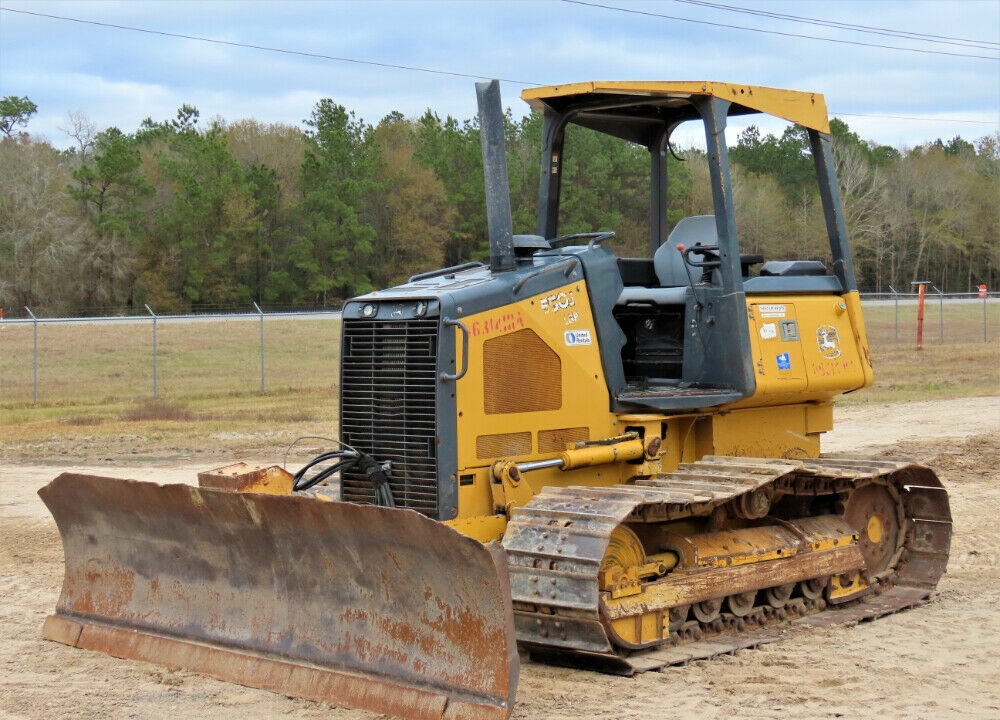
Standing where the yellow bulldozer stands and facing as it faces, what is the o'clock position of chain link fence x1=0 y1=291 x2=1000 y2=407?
The chain link fence is roughly at 4 o'clock from the yellow bulldozer.

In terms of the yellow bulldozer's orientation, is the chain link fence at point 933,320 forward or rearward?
rearward

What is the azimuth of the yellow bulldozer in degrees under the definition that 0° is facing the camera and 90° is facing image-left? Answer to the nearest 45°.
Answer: approximately 45°
